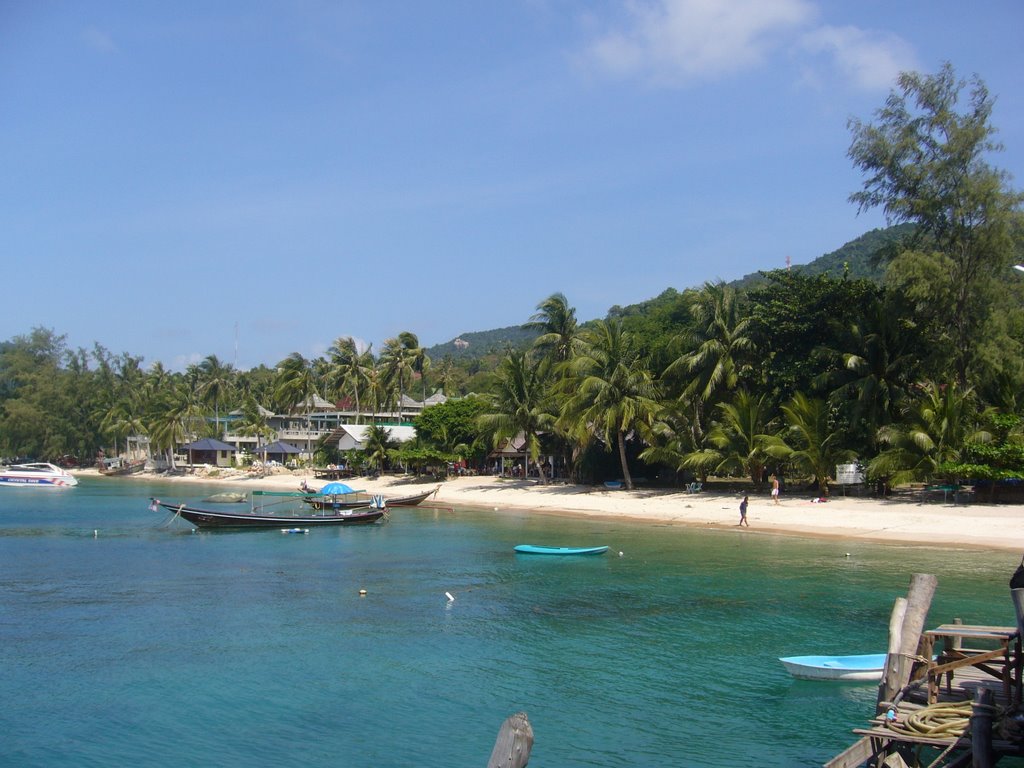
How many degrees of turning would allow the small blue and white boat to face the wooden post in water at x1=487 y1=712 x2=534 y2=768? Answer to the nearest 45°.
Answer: approximately 90° to its left

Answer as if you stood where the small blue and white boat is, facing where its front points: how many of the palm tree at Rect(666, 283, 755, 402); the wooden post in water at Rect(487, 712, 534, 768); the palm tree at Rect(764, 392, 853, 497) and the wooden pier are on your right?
2

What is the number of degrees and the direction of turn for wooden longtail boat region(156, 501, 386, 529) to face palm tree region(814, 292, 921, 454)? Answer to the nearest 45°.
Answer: approximately 180°

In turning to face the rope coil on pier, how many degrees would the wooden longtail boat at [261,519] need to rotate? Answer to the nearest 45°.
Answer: approximately 90° to its left

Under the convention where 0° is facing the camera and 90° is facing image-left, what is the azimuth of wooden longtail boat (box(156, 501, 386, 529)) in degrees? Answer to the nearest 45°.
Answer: approximately 90°

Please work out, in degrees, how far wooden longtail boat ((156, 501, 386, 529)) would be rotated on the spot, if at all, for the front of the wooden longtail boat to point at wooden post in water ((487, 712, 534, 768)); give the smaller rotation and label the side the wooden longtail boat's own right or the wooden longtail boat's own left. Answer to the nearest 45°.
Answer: approximately 90° to the wooden longtail boat's own left

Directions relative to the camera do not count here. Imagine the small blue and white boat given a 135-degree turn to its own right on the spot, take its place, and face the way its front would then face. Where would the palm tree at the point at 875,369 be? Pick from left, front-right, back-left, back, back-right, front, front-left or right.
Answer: front-left

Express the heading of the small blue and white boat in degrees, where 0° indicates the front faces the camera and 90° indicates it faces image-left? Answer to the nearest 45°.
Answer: approximately 90°

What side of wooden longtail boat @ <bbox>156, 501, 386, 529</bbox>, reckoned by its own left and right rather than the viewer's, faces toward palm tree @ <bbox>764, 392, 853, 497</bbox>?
back

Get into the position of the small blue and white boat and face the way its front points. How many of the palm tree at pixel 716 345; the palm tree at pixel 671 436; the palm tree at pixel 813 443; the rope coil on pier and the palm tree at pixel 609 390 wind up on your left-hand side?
1

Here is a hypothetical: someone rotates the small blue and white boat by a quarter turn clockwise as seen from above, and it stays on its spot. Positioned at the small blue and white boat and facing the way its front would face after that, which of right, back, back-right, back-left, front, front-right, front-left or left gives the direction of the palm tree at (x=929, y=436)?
front

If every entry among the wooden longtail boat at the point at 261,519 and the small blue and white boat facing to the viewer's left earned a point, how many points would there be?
2

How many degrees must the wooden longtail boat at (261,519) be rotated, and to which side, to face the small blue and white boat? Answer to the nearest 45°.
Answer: approximately 90° to its left

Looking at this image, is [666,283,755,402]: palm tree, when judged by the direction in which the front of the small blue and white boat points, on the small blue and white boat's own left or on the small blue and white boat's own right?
on the small blue and white boat's own right

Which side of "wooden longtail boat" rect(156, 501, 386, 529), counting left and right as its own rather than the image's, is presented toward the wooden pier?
left

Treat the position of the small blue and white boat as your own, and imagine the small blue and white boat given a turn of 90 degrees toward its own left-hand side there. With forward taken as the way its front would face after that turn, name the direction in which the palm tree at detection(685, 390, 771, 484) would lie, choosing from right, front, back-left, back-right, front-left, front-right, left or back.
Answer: back
